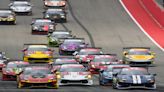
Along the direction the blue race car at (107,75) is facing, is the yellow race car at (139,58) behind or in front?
behind

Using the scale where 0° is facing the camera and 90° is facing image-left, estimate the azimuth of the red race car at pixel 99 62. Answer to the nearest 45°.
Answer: approximately 45°

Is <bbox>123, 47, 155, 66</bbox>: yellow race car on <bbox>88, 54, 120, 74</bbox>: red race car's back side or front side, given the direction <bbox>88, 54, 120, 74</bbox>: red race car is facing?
on the back side

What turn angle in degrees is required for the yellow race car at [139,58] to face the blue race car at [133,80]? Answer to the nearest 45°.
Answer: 0° — it already faces it
